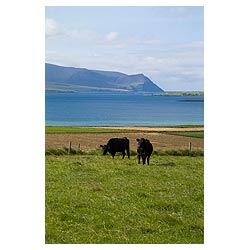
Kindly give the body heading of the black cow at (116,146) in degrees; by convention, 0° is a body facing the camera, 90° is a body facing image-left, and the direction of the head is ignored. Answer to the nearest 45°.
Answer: approximately 90°
